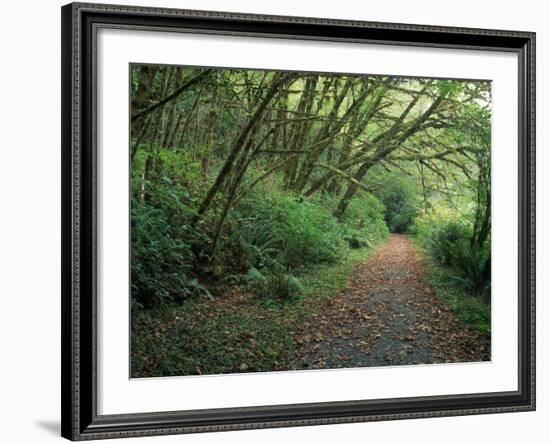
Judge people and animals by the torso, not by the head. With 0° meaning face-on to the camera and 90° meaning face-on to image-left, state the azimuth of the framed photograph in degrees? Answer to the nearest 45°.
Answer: approximately 315°
